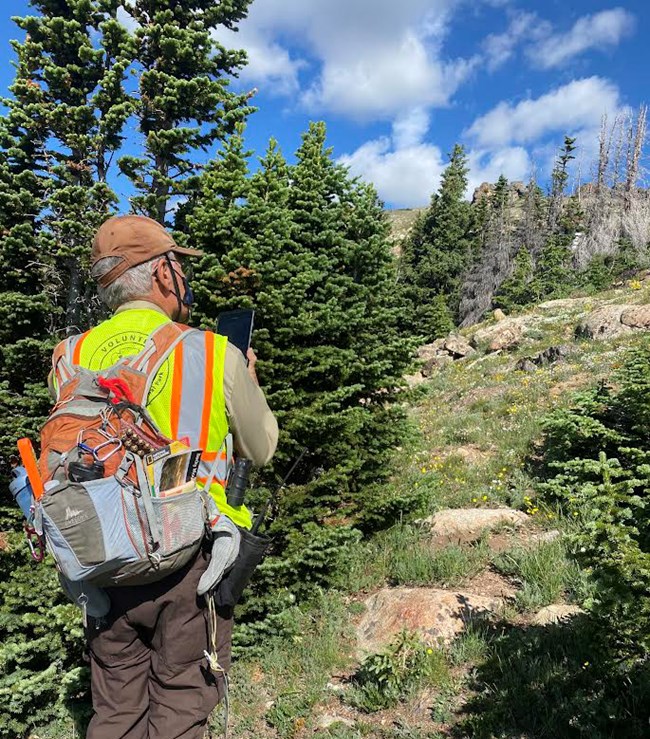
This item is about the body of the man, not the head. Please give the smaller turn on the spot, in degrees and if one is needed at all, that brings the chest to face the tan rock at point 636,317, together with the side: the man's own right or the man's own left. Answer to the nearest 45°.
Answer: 0° — they already face it

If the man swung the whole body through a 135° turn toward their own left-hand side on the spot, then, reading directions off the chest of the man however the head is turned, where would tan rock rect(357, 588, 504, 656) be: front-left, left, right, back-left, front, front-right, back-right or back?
back-right

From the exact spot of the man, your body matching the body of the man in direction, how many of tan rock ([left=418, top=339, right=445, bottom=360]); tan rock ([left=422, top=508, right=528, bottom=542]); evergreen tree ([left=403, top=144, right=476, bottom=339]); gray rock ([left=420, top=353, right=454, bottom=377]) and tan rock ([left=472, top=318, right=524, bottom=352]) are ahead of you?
5

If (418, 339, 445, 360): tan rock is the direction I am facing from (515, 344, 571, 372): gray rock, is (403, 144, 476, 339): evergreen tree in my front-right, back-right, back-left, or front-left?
front-right

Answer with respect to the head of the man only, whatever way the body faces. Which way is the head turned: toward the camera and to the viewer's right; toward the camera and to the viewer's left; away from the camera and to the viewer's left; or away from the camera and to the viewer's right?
away from the camera and to the viewer's right

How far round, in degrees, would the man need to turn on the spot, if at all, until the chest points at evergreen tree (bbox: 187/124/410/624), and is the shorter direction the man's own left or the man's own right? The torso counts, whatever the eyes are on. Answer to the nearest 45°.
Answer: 0° — they already face it

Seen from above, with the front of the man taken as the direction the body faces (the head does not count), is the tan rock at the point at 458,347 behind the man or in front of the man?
in front

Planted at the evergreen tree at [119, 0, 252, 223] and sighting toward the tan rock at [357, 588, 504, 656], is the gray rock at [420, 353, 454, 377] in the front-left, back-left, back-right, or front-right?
back-left

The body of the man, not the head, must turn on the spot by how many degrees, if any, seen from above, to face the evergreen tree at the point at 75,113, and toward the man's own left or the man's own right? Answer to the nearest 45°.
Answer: approximately 45° to the man's own left

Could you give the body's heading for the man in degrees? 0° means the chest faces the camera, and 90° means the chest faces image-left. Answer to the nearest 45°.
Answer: approximately 225°

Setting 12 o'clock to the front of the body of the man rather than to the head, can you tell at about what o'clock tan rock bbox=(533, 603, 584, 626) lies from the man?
The tan rock is roughly at 1 o'clock from the man.

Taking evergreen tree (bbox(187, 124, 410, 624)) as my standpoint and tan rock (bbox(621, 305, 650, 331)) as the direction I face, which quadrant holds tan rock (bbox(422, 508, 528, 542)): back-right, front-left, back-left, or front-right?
front-right

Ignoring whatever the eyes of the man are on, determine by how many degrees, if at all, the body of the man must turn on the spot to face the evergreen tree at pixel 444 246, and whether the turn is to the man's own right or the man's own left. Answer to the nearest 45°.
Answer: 0° — they already face it

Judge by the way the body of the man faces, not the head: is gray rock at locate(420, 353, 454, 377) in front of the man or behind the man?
in front

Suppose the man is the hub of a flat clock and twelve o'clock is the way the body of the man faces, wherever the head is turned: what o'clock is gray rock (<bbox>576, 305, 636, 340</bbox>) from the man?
The gray rock is roughly at 12 o'clock from the man.

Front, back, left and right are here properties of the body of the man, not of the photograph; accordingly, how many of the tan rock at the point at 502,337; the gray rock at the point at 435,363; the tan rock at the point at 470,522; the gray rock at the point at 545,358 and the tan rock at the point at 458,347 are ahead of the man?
5

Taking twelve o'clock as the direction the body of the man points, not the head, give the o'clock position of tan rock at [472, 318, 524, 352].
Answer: The tan rock is roughly at 12 o'clock from the man.

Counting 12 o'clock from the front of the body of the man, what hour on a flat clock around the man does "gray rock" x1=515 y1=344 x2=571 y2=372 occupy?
The gray rock is roughly at 12 o'clock from the man.
